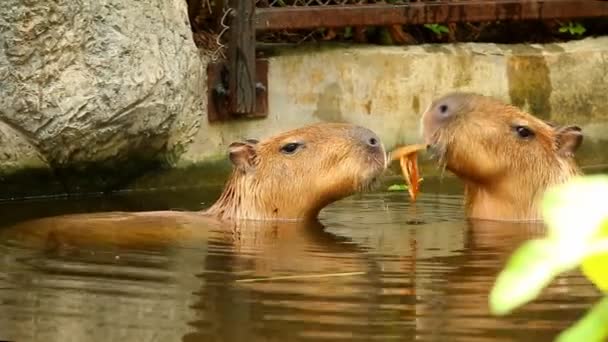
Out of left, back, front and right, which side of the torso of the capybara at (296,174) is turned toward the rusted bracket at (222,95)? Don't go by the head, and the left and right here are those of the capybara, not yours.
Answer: left

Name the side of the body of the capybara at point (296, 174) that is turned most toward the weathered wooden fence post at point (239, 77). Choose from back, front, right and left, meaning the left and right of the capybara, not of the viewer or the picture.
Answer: left

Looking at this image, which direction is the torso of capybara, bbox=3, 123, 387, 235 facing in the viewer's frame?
to the viewer's right

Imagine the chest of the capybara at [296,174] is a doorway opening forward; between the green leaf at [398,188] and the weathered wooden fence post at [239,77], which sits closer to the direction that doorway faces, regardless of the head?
the green leaf

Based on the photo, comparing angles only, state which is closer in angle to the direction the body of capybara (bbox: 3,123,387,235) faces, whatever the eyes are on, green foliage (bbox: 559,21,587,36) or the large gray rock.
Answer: the green foliage

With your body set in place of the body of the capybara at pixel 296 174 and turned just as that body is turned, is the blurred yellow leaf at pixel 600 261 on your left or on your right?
on your right

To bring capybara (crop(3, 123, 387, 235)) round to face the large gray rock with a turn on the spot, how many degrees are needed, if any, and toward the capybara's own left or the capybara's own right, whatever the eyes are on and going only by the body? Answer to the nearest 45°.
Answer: approximately 135° to the capybara's own left

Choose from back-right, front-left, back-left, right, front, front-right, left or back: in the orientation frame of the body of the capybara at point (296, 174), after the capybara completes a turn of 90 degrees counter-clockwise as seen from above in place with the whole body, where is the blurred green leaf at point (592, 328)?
back

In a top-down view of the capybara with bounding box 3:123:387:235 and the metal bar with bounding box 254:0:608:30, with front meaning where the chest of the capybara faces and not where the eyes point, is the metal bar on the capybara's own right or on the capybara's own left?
on the capybara's own left

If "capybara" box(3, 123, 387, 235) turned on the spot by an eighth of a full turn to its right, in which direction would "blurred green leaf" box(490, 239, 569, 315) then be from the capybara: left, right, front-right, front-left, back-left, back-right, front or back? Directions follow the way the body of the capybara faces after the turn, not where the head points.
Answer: front-right
